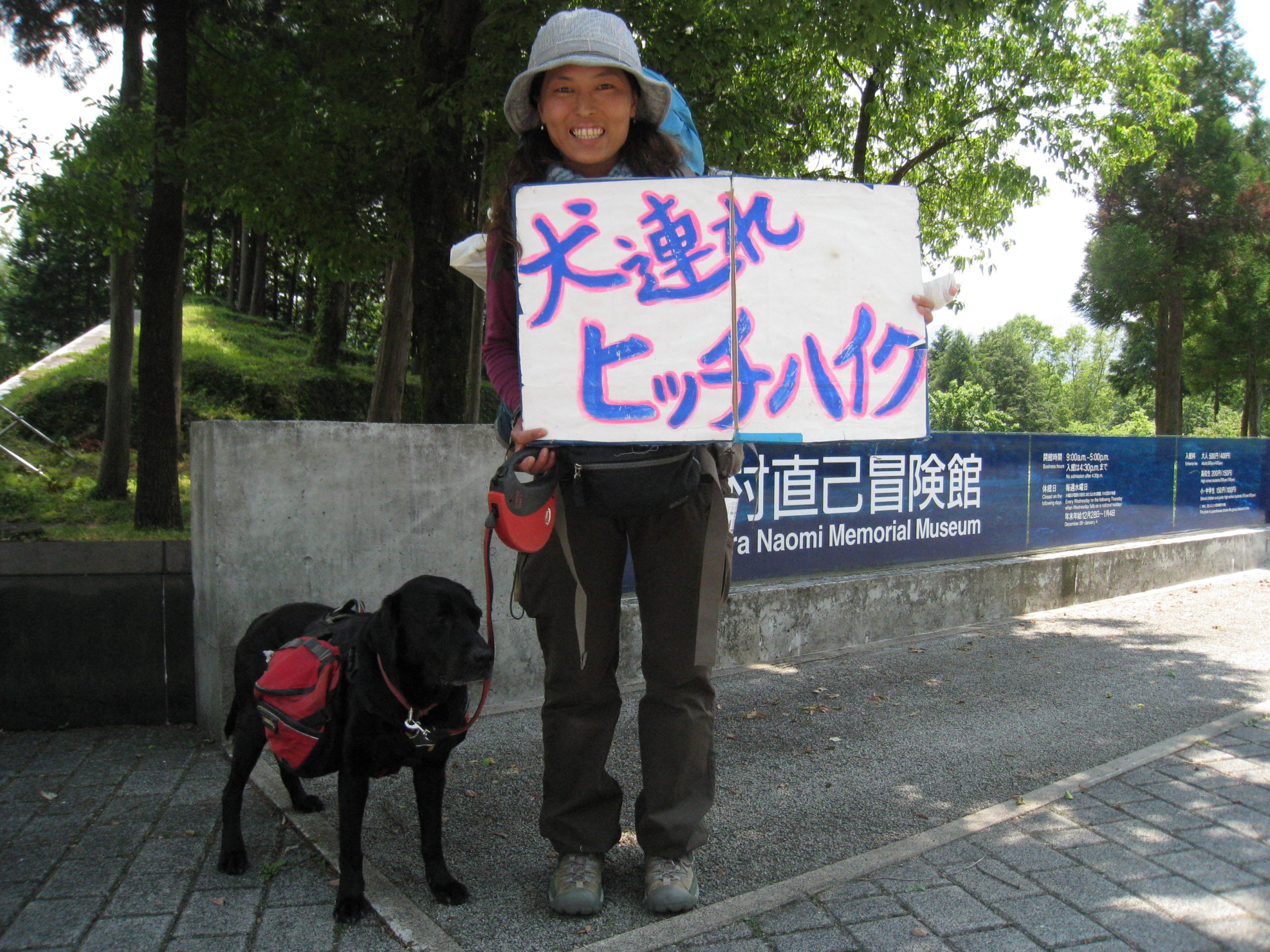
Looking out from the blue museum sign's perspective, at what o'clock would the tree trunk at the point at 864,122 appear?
The tree trunk is roughly at 7 o'clock from the blue museum sign.

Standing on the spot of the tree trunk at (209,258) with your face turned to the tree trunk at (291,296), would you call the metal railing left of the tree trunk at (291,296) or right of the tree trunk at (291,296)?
right

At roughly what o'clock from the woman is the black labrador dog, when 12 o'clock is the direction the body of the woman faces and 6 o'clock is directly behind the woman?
The black labrador dog is roughly at 3 o'clock from the woman.

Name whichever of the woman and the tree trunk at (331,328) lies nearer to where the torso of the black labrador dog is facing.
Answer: the woman

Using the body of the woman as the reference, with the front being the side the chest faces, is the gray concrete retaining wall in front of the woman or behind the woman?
behind

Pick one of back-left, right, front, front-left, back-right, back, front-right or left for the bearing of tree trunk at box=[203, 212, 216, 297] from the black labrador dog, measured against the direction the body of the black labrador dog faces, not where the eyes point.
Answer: back-left

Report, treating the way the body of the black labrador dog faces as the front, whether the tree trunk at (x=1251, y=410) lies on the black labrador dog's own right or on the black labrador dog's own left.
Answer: on the black labrador dog's own left

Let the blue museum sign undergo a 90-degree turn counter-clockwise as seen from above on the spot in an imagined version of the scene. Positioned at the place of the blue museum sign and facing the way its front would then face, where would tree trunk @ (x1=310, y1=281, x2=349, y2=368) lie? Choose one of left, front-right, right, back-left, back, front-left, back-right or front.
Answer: left
